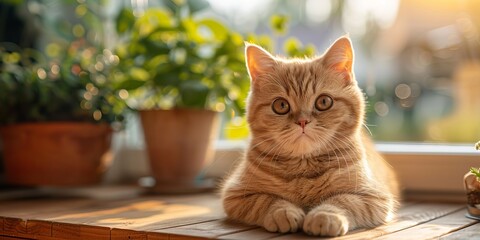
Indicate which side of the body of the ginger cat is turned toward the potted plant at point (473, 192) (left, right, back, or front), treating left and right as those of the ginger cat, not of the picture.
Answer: left

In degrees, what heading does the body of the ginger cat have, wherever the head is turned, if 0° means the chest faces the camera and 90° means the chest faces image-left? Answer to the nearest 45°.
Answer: approximately 0°
